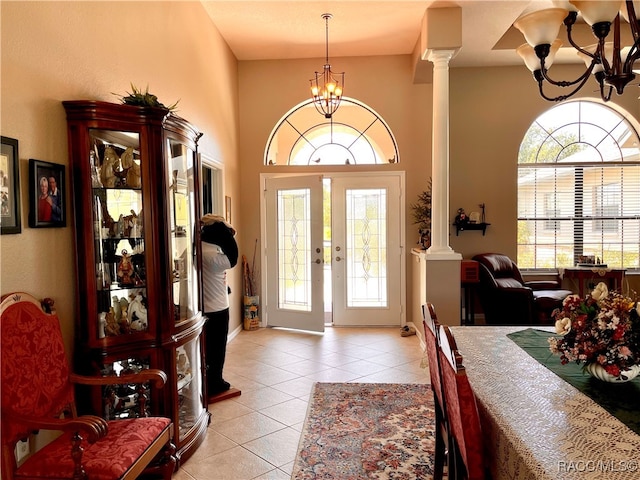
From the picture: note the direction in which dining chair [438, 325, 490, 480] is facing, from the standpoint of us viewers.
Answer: facing to the right of the viewer

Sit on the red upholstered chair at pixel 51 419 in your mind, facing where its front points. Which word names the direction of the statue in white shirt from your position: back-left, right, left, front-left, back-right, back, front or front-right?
left

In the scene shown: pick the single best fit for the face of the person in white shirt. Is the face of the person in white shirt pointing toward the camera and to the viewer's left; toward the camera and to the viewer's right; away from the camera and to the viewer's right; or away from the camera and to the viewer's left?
away from the camera and to the viewer's left

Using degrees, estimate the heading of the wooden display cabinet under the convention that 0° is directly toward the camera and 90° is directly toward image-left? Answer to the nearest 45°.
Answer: approximately 315°

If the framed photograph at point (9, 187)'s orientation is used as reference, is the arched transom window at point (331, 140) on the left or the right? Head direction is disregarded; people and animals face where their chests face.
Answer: on its left

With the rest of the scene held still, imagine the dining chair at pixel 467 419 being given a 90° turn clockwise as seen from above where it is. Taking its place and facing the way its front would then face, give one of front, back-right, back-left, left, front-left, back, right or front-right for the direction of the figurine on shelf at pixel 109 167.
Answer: right

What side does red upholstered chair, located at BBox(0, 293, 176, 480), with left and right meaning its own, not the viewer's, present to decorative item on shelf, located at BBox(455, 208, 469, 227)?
left

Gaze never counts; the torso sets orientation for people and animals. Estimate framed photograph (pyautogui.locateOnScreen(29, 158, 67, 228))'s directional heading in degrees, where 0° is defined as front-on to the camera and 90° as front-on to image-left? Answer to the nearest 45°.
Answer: approximately 315°

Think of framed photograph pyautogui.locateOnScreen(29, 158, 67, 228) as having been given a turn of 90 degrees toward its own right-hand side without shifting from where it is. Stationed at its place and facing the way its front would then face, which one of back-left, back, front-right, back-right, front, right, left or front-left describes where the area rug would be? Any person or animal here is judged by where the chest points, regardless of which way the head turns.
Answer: back-left

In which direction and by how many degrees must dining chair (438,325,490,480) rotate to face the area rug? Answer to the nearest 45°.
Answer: approximately 135° to its left

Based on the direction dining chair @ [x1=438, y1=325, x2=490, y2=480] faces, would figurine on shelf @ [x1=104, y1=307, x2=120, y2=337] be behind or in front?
behind
